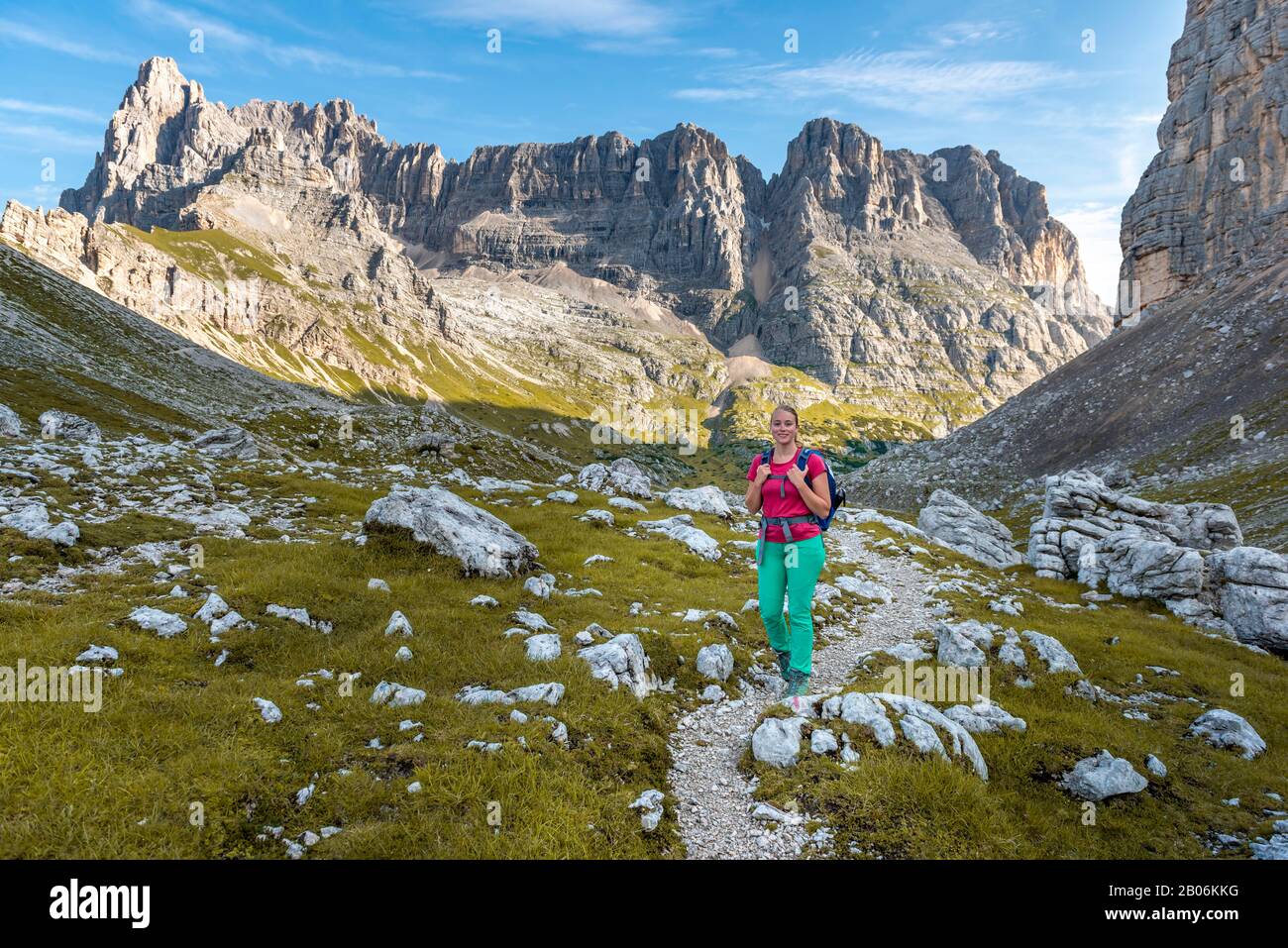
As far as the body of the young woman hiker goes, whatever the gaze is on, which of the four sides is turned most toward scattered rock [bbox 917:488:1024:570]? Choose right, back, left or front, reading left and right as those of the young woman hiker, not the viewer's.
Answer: back

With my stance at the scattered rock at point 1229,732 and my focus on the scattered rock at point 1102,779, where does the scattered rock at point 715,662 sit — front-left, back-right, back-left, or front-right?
front-right

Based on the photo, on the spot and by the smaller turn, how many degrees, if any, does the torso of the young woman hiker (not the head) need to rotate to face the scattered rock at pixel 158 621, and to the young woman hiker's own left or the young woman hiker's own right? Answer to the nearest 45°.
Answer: approximately 90° to the young woman hiker's own right

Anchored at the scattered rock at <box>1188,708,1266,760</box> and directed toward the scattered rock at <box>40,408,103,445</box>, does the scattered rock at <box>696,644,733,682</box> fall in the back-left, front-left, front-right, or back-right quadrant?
front-left

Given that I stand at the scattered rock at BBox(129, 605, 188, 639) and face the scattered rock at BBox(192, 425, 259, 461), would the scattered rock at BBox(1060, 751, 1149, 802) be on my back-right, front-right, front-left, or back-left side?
back-right

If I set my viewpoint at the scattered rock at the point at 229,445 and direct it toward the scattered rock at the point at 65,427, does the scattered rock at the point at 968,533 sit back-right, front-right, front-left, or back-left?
back-left

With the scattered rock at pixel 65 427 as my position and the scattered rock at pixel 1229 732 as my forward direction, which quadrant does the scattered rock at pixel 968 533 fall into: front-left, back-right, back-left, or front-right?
front-left

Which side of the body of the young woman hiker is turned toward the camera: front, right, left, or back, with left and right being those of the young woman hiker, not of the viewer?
front

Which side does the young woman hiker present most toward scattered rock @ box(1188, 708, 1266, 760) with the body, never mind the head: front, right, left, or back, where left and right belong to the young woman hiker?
left

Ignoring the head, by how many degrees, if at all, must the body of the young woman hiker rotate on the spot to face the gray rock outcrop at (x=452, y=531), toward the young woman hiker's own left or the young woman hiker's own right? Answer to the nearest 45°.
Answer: approximately 135° to the young woman hiker's own right
